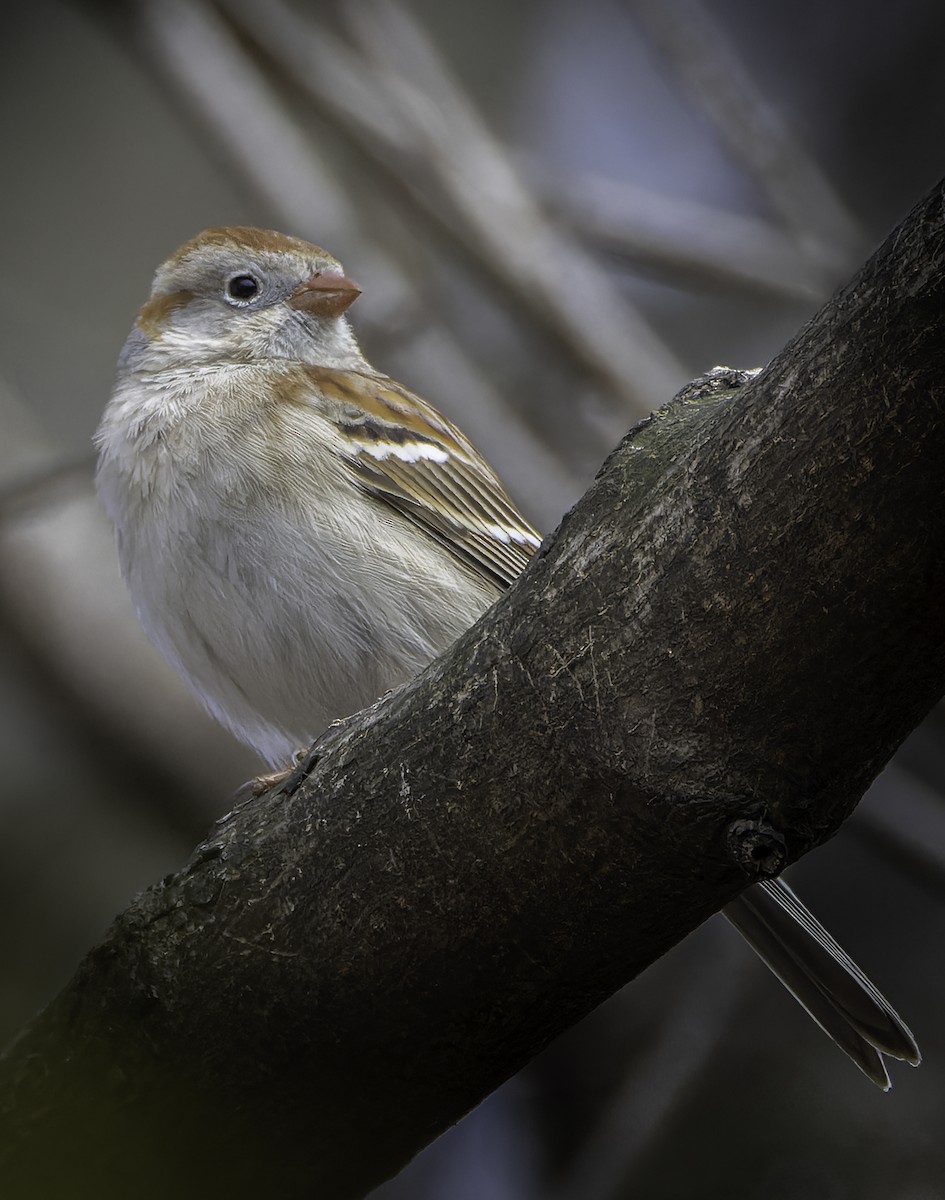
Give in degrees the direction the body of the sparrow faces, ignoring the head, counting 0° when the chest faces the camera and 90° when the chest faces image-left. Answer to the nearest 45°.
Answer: approximately 45°
